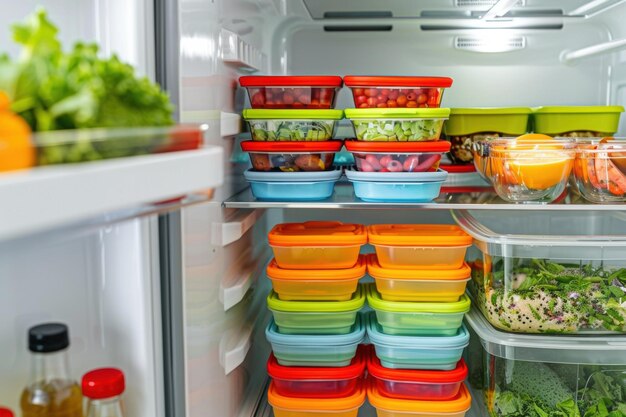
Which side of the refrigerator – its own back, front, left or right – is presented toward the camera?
front
